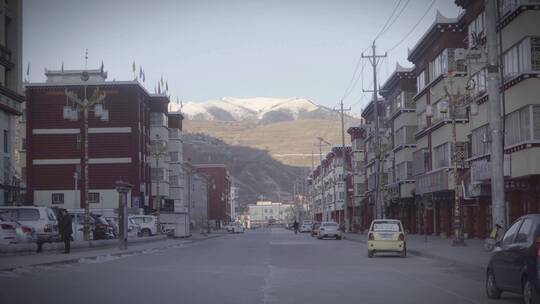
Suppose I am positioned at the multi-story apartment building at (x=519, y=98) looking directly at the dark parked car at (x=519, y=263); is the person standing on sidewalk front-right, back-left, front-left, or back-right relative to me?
front-right

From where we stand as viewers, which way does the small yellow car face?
facing away from the viewer

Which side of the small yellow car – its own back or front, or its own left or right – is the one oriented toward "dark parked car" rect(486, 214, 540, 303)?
back

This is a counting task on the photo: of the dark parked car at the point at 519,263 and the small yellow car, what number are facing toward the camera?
0

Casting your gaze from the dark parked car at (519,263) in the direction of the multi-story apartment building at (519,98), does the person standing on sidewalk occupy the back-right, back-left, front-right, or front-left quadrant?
front-left

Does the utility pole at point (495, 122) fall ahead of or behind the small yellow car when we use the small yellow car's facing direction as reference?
behind

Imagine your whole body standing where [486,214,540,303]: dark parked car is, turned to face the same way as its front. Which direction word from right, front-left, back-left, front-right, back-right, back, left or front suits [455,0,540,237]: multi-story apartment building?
front-right

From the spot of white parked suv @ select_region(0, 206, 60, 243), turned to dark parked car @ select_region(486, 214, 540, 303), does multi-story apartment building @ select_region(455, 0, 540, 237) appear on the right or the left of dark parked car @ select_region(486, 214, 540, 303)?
left

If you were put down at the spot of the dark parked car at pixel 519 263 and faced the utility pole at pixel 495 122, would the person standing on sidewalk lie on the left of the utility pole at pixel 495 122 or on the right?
left

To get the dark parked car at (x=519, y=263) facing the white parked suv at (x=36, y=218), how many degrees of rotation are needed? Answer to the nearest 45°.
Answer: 0° — it already faces it
